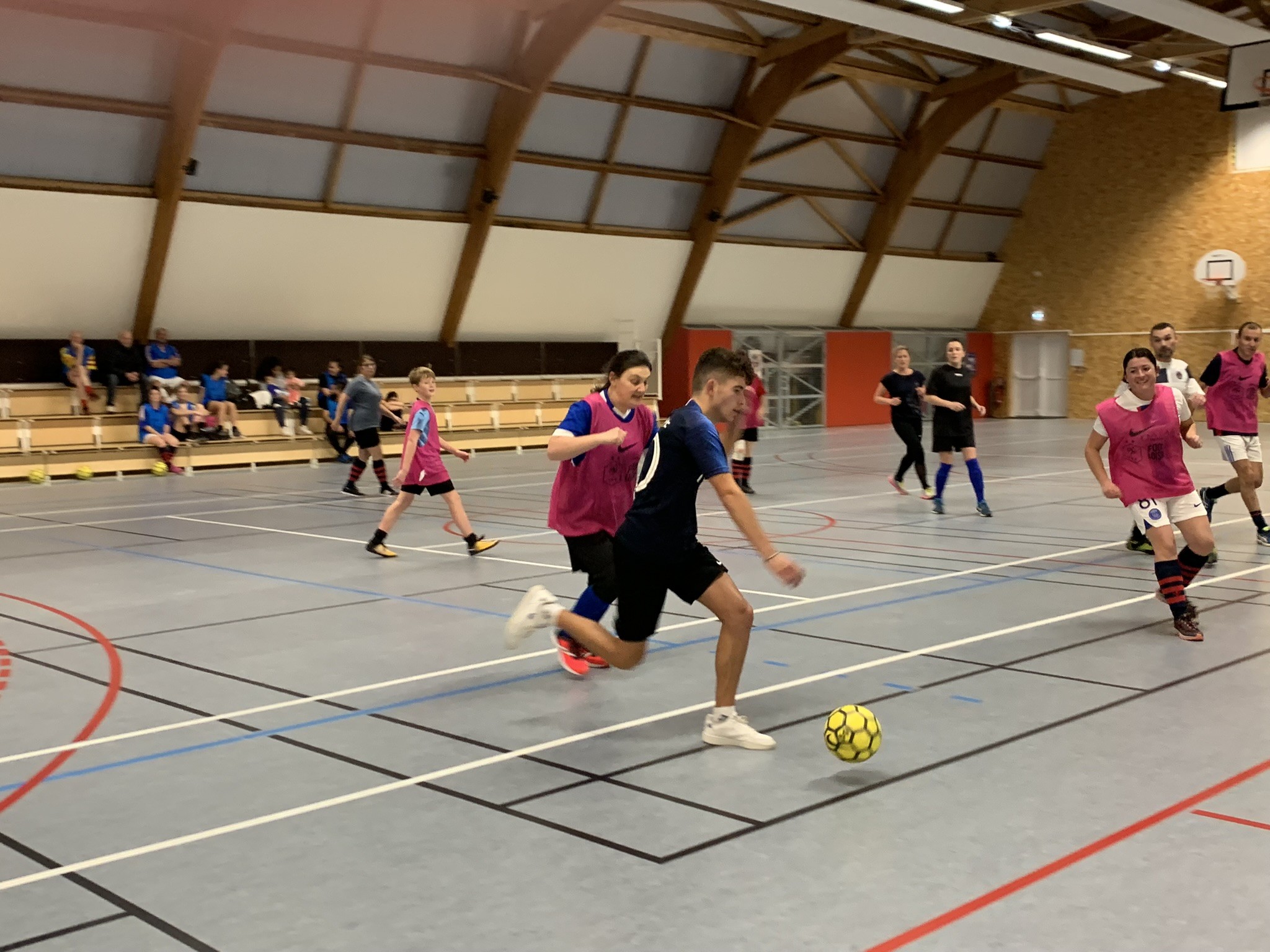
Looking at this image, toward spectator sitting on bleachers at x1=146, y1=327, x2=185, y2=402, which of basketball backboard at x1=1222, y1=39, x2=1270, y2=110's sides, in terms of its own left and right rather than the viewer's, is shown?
front

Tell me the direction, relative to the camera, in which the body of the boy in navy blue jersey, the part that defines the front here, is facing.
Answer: to the viewer's right

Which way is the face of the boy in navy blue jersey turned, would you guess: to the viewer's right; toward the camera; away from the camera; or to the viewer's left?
to the viewer's right

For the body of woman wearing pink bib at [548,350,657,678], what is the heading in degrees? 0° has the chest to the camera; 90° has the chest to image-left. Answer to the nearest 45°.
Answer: approximately 315°

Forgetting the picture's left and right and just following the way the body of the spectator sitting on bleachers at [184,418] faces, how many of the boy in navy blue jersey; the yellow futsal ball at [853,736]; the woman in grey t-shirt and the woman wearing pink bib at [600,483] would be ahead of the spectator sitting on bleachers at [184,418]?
4

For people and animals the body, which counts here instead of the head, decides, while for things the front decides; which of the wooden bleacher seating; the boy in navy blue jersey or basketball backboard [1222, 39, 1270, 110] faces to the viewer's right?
the boy in navy blue jersey

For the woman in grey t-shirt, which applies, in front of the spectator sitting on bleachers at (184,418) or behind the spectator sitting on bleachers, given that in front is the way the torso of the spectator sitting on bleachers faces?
in front

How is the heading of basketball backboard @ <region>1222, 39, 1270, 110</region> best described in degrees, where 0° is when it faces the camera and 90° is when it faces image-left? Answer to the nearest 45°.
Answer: approximately 45°

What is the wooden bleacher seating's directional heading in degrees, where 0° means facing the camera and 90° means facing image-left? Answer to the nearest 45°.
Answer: approximately 0°
